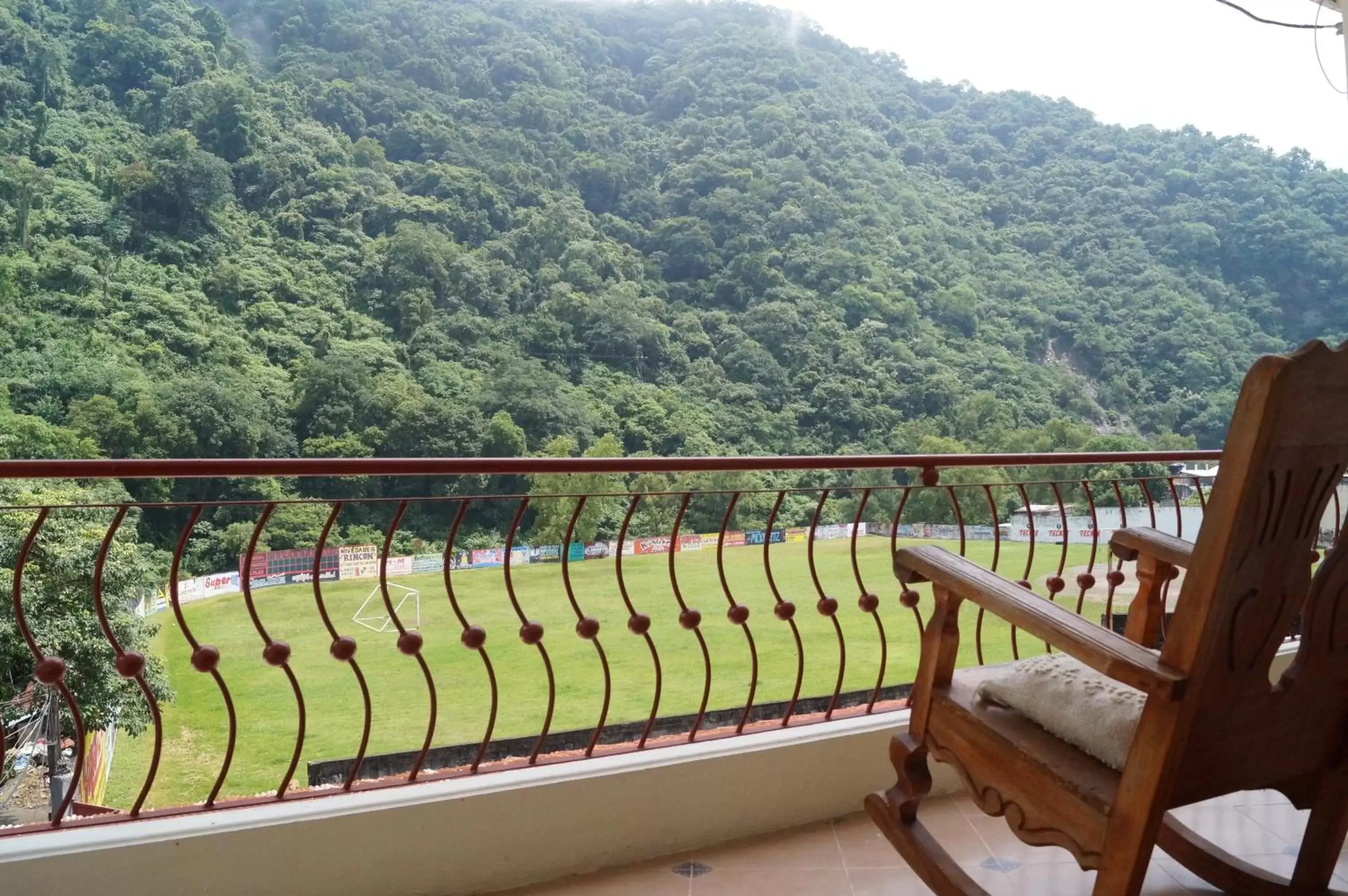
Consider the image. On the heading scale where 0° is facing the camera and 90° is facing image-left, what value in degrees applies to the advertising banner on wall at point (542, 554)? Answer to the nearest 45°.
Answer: approximately 0°

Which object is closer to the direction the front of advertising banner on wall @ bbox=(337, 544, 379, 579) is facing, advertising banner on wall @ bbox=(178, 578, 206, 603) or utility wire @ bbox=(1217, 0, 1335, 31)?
the utility wire

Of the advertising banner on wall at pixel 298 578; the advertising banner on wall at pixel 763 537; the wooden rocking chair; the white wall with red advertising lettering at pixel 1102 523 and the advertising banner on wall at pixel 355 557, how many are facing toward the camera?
4

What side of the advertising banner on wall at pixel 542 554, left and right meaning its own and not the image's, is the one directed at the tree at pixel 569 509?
back

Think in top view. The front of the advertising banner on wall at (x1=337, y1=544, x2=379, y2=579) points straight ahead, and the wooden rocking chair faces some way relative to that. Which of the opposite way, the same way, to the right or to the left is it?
the opposite way

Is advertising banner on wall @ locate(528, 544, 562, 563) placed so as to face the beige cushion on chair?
yes
